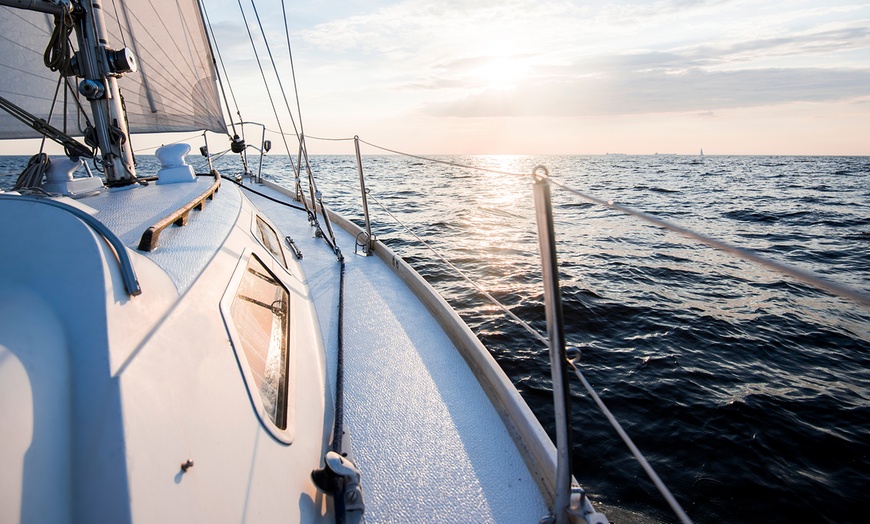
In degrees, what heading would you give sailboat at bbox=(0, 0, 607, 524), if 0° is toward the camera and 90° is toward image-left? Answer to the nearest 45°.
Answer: approximately 180°
